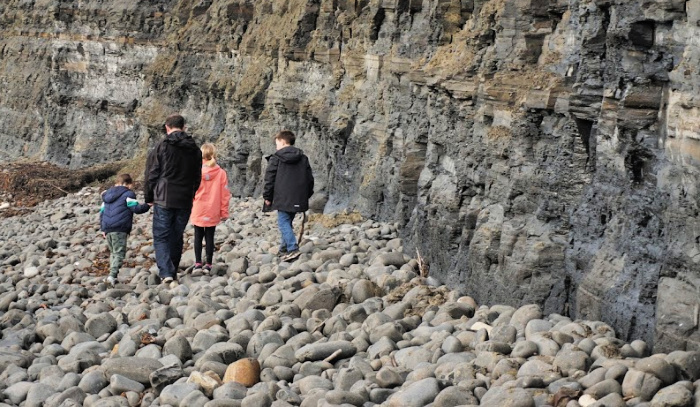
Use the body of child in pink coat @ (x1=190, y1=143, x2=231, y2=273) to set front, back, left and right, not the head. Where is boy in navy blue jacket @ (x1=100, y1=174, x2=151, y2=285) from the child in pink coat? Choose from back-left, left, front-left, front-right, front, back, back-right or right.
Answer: left

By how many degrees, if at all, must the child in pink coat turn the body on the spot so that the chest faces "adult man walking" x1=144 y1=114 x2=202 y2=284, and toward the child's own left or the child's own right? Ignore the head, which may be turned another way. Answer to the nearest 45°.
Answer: approximately 135° to the child's own left

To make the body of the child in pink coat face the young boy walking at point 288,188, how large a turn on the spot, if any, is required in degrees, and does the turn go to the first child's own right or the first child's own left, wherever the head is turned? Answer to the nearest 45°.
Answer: approximately 90° to the first child's own right

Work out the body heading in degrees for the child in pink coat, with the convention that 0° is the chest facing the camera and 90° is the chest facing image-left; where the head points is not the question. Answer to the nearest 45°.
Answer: approximately 180°
